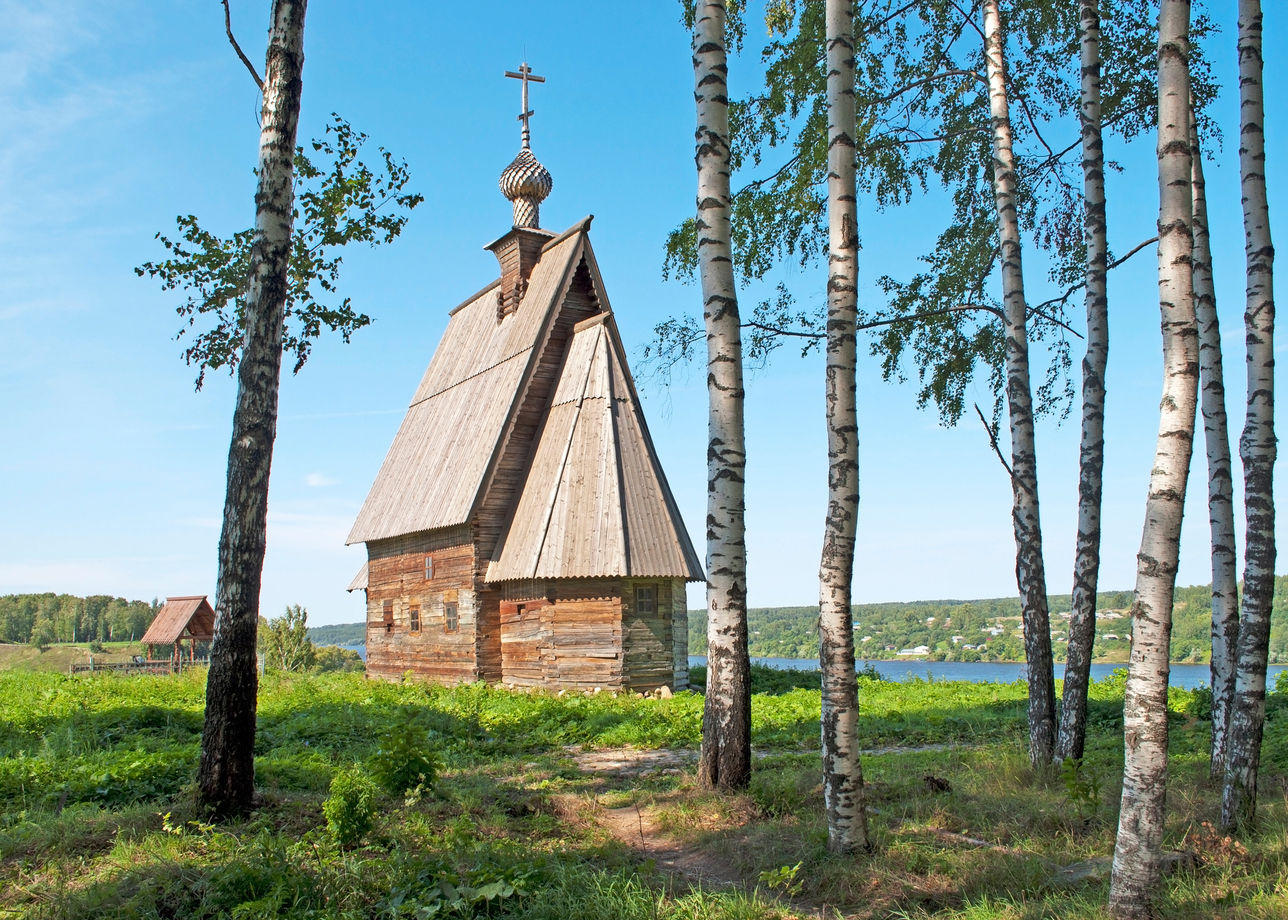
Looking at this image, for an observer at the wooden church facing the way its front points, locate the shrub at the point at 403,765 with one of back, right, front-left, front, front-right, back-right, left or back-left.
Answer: back-left

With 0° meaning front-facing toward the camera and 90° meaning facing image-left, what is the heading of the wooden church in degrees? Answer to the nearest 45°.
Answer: approximately 135°

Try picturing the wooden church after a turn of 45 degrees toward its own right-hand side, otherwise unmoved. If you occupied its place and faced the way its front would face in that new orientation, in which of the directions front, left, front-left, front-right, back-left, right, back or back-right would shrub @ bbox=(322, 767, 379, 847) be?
back

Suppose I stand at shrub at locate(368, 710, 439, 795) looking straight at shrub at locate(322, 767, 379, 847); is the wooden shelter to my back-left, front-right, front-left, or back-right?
back-right
